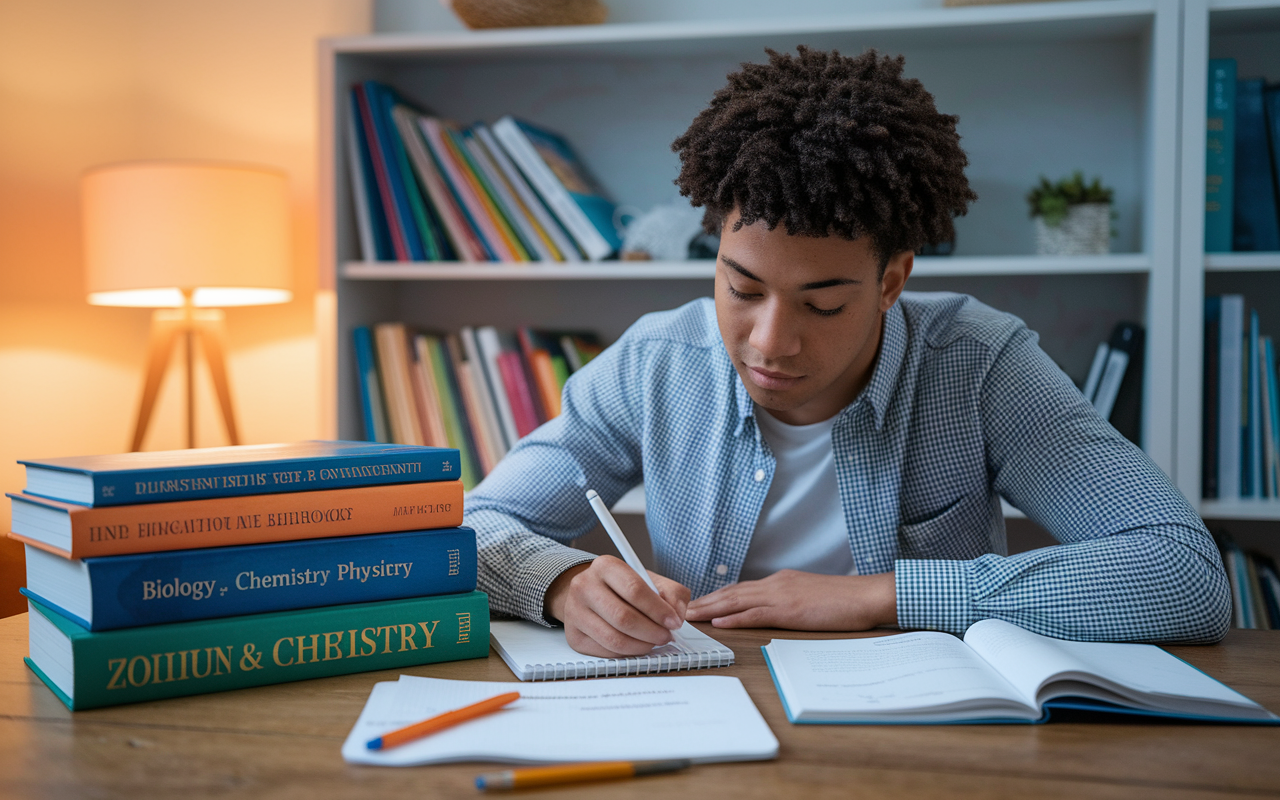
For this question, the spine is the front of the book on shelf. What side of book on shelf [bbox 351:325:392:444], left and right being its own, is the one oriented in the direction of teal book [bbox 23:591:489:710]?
front

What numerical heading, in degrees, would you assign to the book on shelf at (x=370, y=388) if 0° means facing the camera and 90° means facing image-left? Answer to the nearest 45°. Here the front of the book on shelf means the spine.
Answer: approximately 0°

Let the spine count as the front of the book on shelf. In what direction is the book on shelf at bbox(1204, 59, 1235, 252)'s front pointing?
toward the camera

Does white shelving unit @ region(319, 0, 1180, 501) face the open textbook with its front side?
yes

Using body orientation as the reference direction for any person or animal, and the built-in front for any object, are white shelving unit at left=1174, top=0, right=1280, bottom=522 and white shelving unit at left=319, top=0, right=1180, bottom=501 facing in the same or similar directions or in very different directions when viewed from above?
same or similar directions

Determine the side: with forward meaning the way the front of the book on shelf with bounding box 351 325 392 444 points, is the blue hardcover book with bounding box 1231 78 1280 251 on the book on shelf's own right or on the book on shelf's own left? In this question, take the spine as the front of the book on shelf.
on the book on shelf's own left
